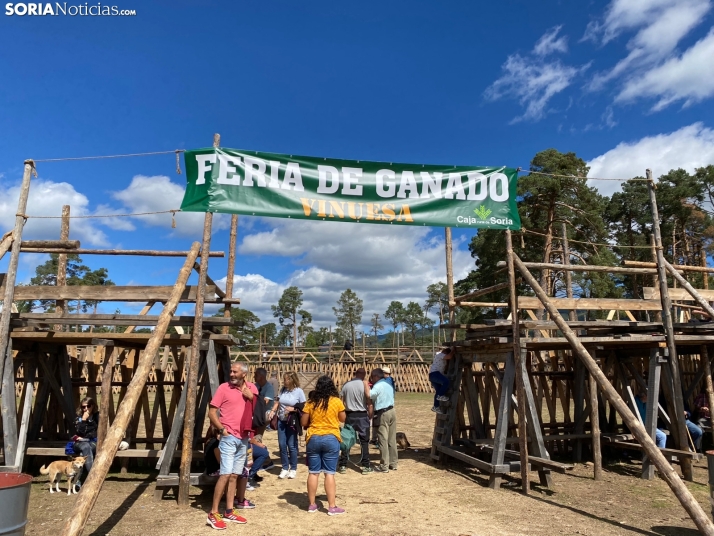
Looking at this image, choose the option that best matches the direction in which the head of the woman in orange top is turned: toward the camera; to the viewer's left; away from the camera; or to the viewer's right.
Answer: away from the camera

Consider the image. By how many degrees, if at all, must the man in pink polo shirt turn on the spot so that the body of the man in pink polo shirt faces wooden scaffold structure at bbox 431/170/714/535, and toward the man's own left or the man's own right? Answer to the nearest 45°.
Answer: approximately 45° to the man's own left

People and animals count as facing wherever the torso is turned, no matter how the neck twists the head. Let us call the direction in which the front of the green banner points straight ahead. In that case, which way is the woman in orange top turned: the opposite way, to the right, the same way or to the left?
the opposite way

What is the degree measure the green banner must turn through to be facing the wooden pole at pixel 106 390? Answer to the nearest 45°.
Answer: approximately 90° to its right

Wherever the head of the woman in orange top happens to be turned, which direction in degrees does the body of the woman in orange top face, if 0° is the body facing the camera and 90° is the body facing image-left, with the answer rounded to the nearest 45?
approximately 180°

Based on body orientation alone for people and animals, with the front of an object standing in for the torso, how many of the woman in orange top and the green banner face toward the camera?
1

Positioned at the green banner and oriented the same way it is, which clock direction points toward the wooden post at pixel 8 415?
The wooden post is roughly at 3 o'clock from the green banner.

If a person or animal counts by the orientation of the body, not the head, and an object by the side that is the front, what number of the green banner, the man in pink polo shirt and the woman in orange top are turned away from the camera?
1

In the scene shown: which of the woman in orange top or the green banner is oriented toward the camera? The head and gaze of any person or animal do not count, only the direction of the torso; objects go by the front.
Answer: the green banner

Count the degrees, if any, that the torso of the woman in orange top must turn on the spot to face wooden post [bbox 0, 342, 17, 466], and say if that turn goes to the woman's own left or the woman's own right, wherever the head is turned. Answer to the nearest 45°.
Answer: approximately 90° to the woman's own left

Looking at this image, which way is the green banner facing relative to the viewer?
toward the camera

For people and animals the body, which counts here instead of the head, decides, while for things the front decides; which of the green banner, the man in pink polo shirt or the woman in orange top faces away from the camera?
the woman in orange top

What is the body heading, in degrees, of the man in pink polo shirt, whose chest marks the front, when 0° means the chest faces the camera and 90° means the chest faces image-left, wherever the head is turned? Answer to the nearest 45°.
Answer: approximately 315°

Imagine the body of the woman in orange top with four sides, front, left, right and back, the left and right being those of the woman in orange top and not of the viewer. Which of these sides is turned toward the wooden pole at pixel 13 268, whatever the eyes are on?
left
